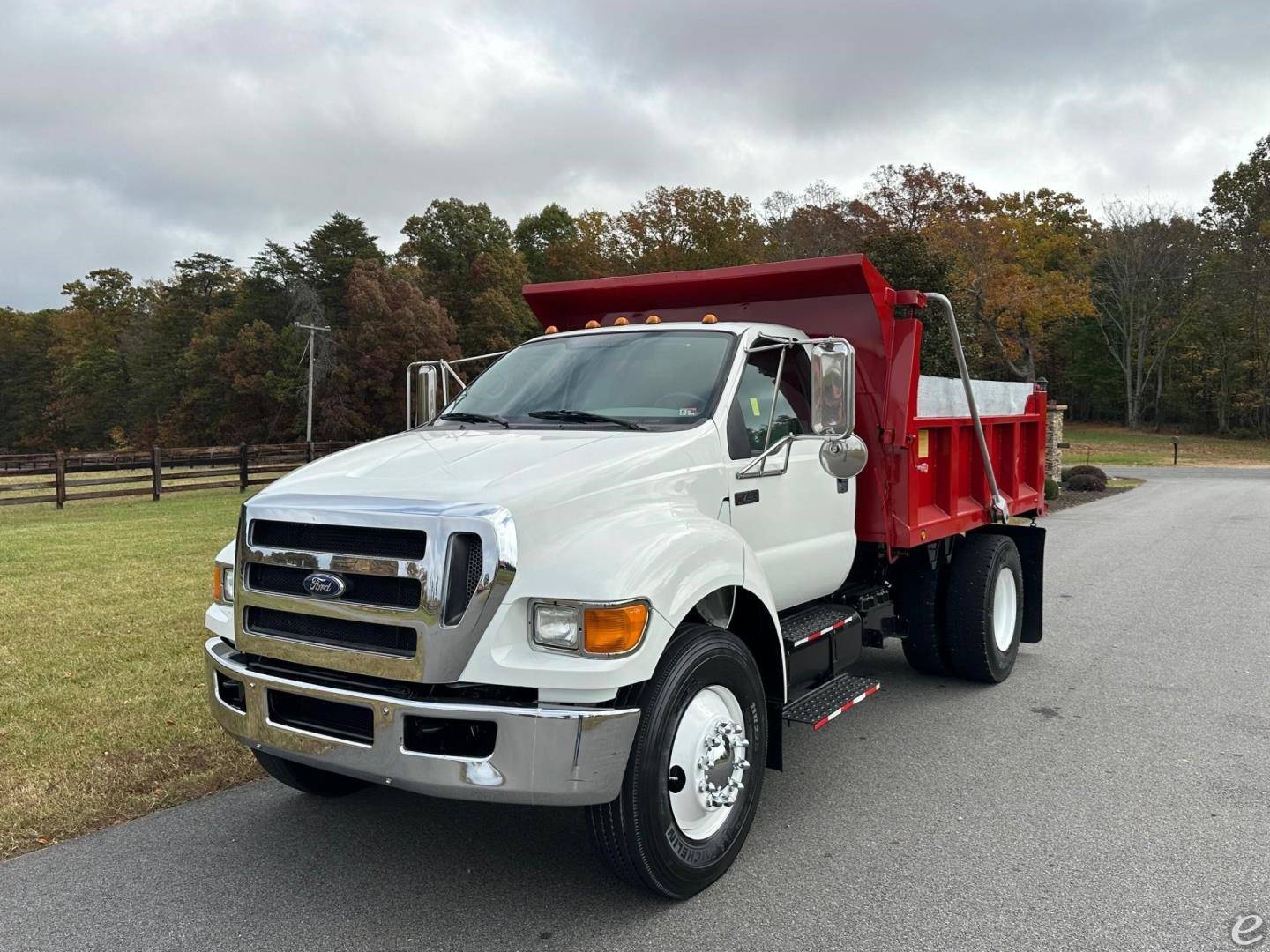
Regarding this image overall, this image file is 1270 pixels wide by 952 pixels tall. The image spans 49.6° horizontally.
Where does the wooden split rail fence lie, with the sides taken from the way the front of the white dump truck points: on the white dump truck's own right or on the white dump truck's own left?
on the white dump truck's own right

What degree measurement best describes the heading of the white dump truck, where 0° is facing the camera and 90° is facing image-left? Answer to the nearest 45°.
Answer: approximately 45°

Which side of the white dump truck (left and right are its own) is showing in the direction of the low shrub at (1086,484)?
back

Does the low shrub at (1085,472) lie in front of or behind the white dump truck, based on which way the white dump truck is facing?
behind

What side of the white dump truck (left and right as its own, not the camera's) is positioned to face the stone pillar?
back

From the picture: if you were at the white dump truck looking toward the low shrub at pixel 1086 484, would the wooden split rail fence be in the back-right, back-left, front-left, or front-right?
front-left
